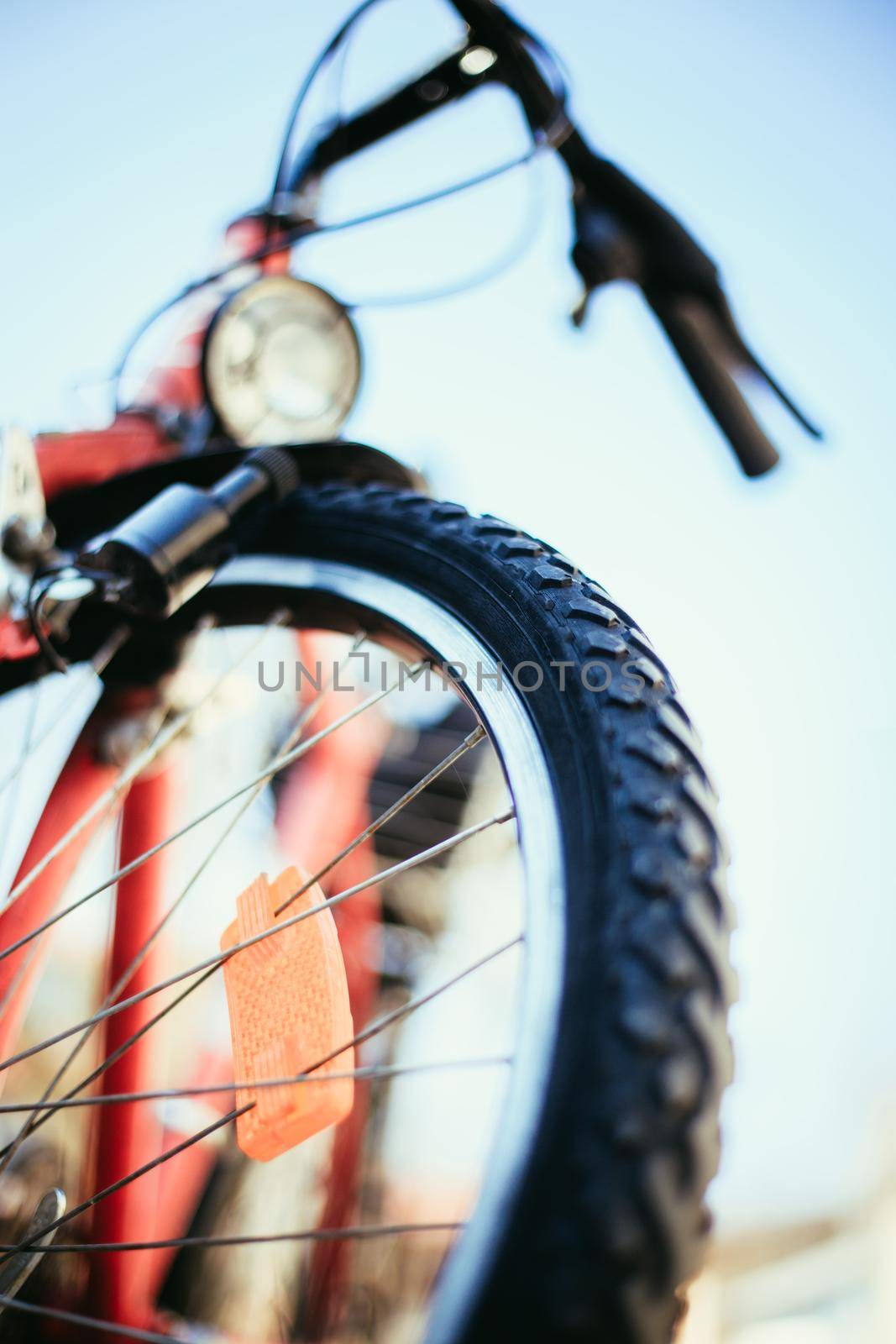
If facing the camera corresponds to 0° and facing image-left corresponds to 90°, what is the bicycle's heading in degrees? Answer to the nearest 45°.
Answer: approximately 315°
